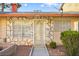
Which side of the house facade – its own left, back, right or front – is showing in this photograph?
front

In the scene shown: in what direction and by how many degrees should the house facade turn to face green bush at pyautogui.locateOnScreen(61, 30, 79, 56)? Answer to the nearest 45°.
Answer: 0° — it already faces it
